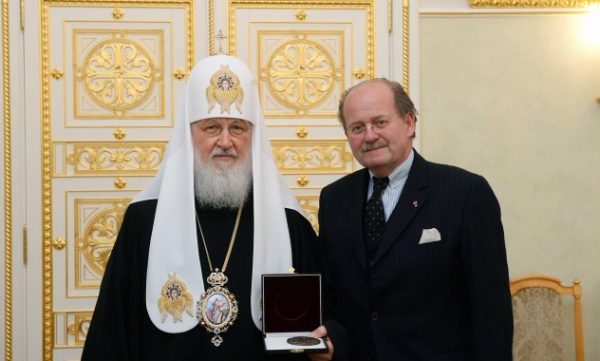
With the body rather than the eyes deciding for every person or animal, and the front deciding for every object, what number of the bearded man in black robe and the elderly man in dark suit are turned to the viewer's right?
0

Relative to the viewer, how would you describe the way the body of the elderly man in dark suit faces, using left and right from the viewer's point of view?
facing the viewer and to the left of the viewer

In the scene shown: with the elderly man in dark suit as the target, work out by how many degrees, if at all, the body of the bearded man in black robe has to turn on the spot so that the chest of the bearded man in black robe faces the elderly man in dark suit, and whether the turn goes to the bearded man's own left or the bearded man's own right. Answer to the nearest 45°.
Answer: approximately 45° to the bearded man's own left

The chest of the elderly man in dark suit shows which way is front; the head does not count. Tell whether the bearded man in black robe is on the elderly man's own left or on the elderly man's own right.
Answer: on the elderly man's own right
